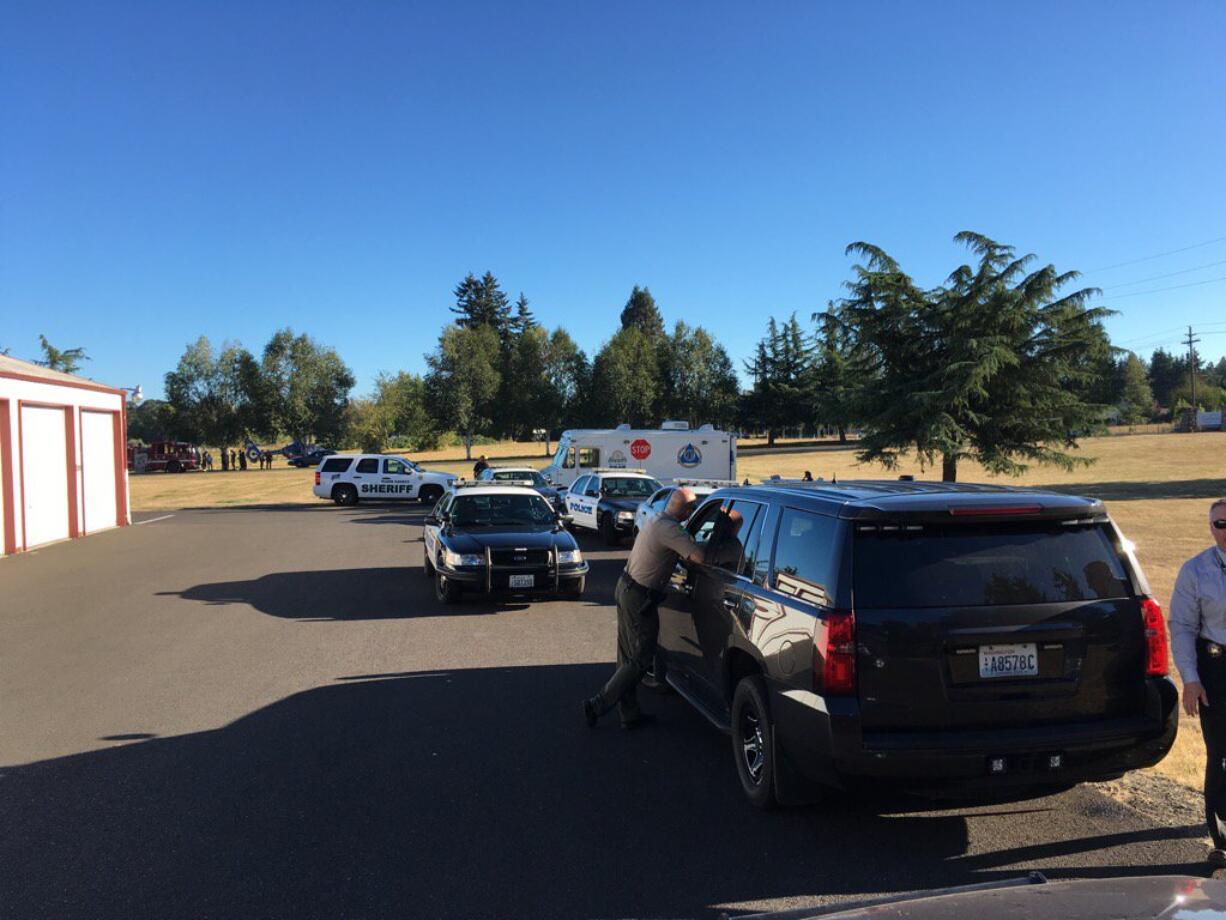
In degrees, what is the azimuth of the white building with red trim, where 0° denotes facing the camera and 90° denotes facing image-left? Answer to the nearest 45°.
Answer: approximately 315°

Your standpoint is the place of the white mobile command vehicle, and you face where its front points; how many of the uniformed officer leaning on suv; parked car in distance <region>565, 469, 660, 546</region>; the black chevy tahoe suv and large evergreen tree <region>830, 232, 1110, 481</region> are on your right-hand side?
0

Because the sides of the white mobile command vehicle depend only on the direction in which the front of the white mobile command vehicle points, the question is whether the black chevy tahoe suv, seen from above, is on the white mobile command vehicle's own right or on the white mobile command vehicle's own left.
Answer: on the white mobile command vehicle's own left

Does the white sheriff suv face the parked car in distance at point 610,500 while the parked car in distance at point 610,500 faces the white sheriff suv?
no

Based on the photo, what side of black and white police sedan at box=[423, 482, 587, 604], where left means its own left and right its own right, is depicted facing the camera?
front

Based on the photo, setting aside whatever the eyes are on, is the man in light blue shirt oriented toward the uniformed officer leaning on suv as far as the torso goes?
no

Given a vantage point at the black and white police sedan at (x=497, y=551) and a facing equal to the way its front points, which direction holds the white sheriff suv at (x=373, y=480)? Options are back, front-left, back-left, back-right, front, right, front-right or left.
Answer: back

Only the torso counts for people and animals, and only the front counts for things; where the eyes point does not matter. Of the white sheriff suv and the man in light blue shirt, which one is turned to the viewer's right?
the white sheriff suv

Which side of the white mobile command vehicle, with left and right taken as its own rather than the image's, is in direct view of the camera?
left

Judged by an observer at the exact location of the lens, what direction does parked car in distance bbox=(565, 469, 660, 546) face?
facing the viewer and to the right of the viewer

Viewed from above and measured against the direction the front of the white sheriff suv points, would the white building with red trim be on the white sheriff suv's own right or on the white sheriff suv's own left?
on the white sheriff suv's own right

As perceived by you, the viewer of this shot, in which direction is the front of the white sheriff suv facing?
facing to the right of the viewer

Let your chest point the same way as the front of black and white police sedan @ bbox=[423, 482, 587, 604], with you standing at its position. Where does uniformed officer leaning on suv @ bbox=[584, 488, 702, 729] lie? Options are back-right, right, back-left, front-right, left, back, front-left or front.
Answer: front

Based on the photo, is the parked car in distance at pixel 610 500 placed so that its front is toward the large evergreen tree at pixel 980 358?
no

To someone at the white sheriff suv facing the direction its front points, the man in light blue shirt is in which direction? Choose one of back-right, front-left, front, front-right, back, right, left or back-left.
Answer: right

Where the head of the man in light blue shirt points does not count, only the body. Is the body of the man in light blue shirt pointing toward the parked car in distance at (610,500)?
no

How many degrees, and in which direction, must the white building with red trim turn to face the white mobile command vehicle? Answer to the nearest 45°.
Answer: approximately 45° to its left
